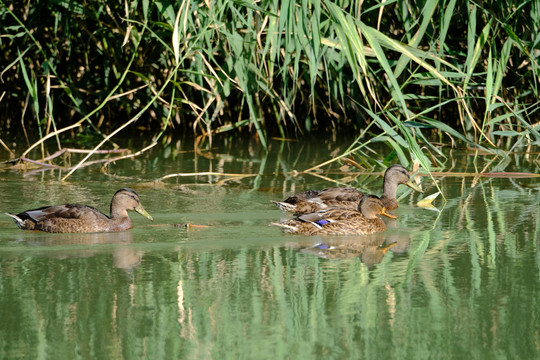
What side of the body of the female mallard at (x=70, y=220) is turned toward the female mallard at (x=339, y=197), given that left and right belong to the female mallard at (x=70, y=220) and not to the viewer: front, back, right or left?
front

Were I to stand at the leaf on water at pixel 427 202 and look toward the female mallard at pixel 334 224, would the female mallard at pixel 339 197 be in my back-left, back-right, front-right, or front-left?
front-right

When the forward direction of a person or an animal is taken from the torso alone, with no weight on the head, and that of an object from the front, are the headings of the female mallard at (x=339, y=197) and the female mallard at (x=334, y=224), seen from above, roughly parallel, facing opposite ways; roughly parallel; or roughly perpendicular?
roughly parallel

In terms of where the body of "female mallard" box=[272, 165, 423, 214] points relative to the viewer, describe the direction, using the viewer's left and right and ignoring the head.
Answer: facing to the right of the viewer

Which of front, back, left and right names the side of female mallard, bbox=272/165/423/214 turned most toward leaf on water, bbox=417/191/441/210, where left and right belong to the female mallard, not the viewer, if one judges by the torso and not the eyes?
front

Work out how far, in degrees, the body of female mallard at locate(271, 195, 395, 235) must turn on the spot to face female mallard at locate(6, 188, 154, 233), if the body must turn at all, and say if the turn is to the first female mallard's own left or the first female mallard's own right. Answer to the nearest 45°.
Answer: approximately 180°

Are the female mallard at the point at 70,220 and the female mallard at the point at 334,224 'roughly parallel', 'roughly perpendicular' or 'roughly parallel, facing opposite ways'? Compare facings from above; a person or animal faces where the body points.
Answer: roughly parallel

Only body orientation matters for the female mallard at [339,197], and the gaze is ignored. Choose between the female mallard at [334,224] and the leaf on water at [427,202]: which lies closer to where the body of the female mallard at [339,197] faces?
the leaf on water

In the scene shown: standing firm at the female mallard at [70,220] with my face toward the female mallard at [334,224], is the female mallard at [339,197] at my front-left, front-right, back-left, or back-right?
front-left

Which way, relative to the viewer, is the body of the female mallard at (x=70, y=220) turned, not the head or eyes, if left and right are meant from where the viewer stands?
facing to the right of the viewer

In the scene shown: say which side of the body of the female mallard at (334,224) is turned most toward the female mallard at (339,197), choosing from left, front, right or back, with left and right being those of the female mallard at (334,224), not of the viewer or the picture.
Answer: left

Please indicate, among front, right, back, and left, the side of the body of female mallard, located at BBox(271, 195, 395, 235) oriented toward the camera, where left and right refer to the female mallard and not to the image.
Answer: right

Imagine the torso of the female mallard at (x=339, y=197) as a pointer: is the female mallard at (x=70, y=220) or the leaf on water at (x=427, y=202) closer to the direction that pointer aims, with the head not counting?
the leaf on water

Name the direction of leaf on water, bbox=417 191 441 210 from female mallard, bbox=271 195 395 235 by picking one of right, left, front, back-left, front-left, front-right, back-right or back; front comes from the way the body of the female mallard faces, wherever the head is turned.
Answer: front-left

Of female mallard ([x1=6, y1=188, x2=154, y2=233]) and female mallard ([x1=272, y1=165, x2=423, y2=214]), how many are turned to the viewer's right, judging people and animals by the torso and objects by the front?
2
